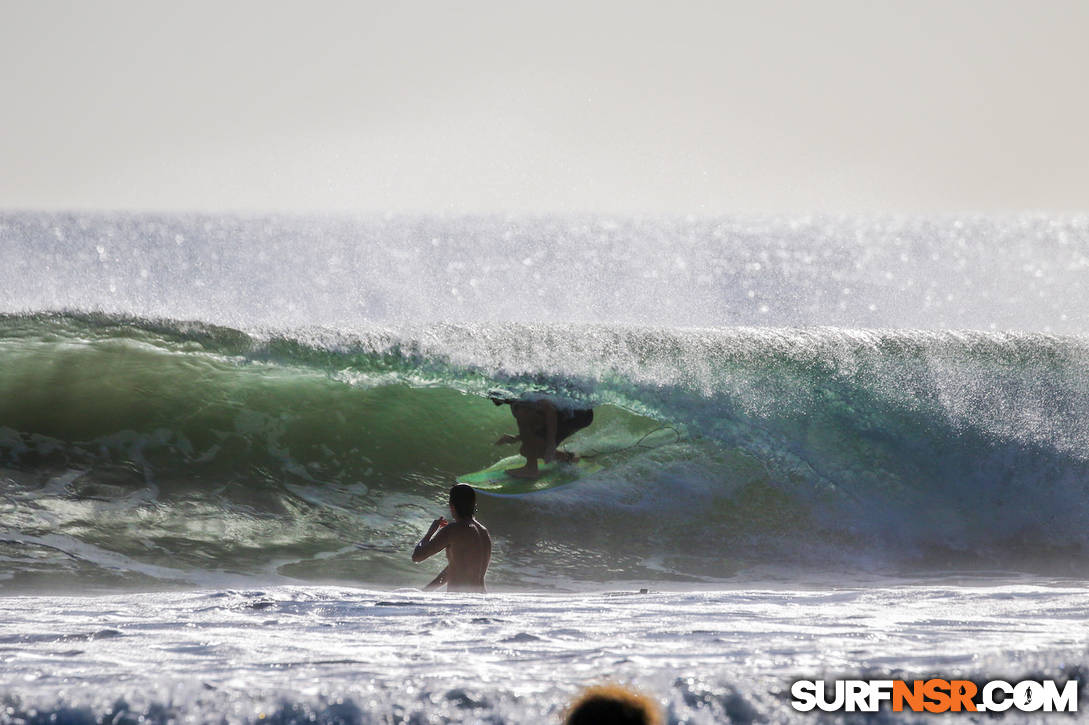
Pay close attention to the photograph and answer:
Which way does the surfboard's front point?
to the viewer's left

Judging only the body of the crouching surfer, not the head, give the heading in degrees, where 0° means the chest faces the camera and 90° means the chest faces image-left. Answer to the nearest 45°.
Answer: approximately 90°
